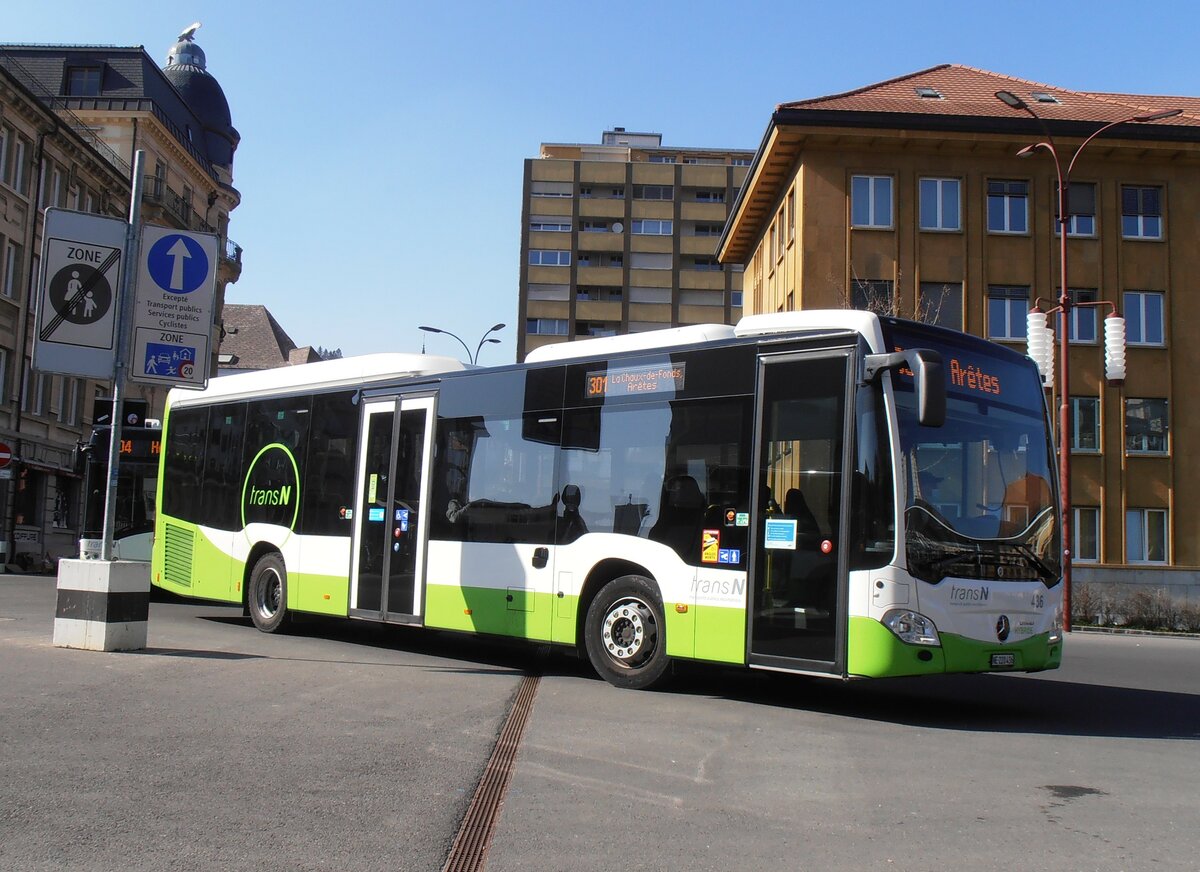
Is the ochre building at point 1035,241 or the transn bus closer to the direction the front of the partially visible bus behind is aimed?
the transn bus

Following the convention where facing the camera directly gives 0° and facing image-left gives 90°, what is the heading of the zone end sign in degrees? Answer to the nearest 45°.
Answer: approximately 0°

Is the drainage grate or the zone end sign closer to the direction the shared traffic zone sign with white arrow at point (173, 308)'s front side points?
the drainage grate

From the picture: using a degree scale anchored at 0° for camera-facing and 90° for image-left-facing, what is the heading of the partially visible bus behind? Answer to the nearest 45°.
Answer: approximately 0°

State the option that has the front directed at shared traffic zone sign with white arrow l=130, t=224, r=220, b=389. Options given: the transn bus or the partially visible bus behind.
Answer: the partially visible bus behind

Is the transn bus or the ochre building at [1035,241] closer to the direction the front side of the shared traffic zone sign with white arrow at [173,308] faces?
the transn bus

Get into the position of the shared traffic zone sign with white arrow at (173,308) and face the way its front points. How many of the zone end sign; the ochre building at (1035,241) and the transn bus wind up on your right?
1

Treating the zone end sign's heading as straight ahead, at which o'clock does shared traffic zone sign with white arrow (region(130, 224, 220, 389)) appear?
The shared traffic zone sign with white arrow is roughly at 9 o'clock from the zone end sign.

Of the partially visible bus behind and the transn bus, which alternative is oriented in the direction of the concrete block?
the partially visible bus behind

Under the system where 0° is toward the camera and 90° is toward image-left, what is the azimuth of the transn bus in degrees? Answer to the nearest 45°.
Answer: approximately 315°

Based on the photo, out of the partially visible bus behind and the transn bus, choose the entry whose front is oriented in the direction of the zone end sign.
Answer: the partially visible bus behind

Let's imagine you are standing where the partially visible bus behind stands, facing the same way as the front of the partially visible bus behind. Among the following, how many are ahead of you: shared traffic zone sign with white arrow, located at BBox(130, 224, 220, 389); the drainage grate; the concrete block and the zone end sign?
4

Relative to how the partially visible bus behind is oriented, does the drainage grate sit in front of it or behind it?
in front

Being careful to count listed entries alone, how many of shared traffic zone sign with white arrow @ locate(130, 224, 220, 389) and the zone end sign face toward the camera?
2

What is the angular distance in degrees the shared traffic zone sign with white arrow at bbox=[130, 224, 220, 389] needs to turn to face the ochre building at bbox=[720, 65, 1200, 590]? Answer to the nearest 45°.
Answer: approximately 135° to its left
